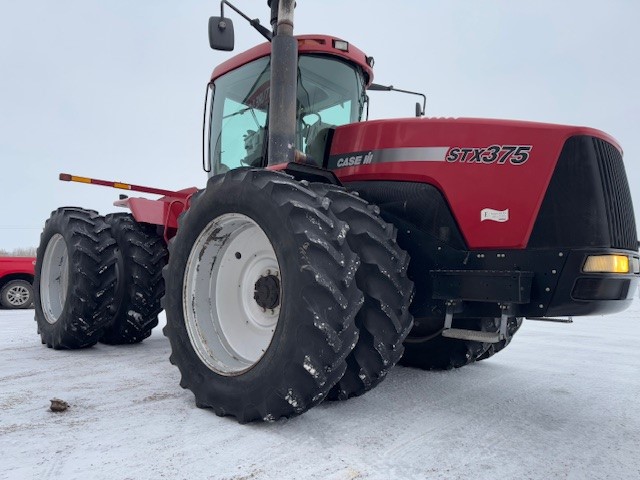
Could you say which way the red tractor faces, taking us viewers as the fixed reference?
facing the viewer and to the right of the viewer

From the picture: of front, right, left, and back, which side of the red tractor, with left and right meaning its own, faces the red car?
back

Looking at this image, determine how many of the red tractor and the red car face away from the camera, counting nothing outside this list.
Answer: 0
